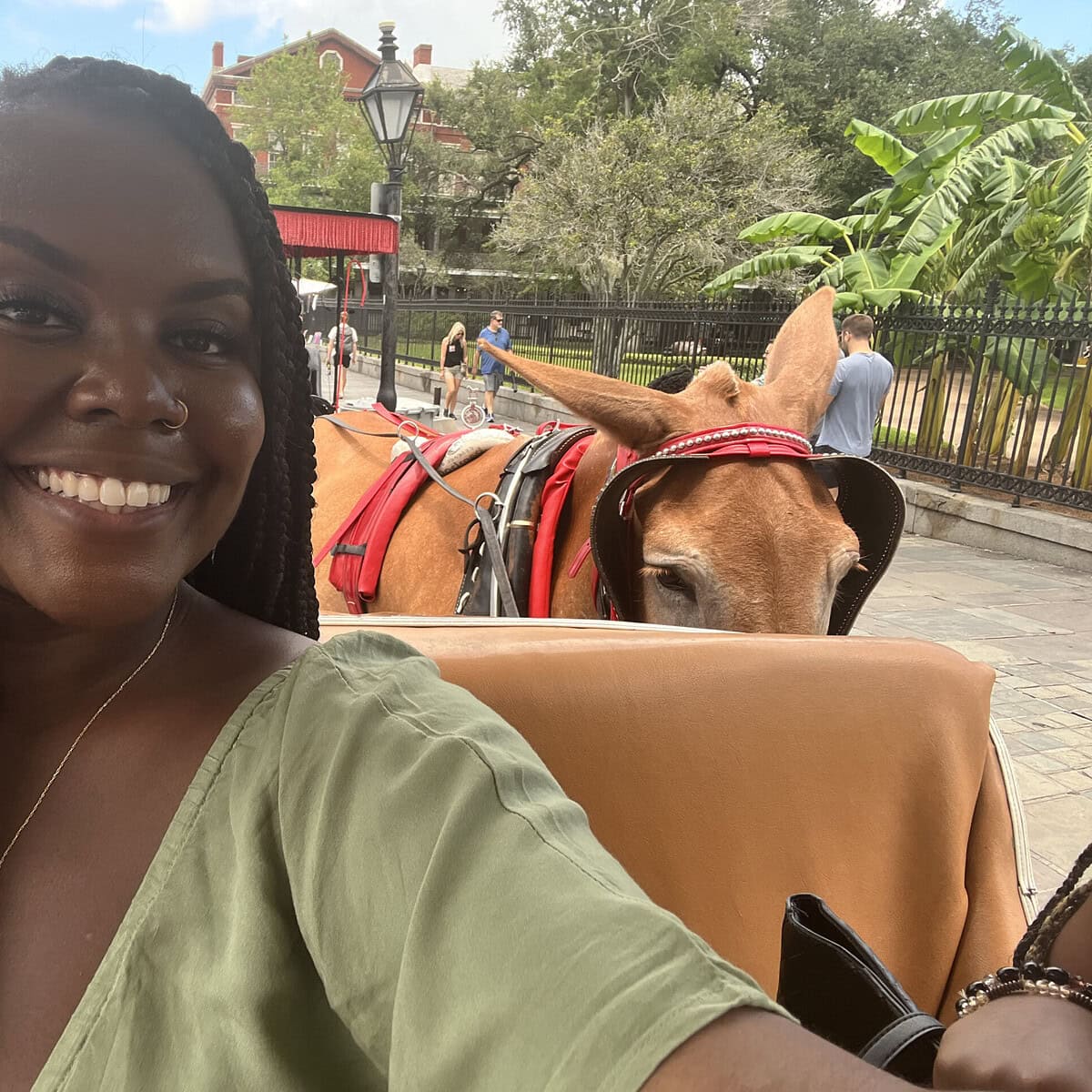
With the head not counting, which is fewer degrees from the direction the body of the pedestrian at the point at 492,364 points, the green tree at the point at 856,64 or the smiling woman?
the smiling woman

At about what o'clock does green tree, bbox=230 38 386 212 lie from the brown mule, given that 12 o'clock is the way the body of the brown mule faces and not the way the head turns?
The green tree is roughly at 7 o'clock from the brown mule.

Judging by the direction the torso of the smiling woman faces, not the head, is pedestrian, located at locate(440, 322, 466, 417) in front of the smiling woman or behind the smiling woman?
behind

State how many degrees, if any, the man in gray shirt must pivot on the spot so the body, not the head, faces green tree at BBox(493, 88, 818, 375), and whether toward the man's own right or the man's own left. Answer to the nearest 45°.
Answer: approximately 45° to the man's own right

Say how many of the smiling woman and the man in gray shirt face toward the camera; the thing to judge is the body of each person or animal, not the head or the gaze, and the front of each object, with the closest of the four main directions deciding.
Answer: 1

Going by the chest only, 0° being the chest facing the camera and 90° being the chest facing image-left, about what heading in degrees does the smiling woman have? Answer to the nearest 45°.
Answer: approximately 0°

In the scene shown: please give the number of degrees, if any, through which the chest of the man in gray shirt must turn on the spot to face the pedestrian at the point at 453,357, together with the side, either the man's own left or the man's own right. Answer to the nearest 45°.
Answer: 0° — they already face them

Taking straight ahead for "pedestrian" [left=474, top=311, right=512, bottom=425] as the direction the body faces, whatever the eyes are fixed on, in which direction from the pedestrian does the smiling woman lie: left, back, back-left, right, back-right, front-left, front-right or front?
front-right

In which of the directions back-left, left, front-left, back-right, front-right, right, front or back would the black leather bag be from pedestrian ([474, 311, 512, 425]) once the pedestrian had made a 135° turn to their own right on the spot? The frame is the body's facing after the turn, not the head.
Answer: left

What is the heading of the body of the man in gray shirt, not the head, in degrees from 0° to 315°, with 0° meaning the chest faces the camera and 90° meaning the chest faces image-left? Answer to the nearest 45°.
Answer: approximately 135°

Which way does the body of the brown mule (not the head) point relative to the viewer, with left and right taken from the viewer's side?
facing the viewer and to the right of the viewer

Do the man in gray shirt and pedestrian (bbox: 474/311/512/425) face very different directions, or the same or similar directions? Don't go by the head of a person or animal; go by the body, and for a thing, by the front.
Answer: very different directions
